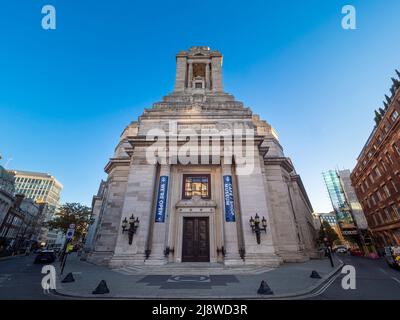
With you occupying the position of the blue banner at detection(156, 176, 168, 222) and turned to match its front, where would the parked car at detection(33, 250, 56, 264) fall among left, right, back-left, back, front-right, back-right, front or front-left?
back-right

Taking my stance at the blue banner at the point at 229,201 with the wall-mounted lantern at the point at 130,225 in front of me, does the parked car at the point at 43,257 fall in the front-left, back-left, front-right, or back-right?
front-right

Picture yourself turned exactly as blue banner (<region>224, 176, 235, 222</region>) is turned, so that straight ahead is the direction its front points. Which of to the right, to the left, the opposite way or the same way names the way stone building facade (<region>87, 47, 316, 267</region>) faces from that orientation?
the same way

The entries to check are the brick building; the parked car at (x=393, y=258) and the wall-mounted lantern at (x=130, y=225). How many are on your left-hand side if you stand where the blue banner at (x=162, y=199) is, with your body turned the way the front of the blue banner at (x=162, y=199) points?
2

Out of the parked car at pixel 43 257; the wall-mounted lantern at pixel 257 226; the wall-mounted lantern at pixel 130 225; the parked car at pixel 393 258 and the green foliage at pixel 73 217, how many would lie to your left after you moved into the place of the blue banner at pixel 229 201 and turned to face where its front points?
2

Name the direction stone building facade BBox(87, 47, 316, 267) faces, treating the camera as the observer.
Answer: facing the viewer

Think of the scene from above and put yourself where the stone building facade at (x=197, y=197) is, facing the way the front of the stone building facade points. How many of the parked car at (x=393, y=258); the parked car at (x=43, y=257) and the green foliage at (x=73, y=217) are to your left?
1

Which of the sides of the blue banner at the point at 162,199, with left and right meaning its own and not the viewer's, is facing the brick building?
left

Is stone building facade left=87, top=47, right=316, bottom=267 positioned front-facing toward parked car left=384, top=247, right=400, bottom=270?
no

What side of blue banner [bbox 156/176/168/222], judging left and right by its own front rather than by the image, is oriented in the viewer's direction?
front

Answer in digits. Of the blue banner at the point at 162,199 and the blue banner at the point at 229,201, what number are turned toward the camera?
2

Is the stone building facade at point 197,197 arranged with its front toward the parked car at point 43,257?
no

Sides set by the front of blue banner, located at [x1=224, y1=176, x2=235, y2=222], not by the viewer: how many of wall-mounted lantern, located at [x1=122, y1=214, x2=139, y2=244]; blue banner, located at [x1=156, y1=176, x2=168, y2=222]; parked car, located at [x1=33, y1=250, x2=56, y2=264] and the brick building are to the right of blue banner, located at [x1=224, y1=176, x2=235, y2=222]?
3

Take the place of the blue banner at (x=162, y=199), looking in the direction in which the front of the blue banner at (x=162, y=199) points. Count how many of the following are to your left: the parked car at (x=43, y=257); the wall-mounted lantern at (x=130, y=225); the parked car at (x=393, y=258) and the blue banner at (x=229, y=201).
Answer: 2

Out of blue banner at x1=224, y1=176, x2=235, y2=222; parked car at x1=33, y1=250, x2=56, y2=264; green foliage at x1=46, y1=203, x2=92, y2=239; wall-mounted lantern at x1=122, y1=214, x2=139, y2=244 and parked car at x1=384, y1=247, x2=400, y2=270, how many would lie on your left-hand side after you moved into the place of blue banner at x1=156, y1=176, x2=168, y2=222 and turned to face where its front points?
2
